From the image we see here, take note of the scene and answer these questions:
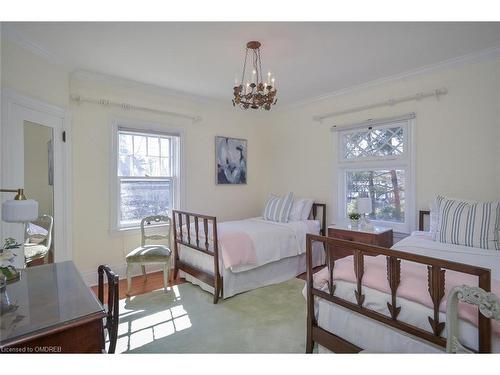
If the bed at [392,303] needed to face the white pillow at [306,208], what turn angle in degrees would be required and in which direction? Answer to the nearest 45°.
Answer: approximately 90° to its right

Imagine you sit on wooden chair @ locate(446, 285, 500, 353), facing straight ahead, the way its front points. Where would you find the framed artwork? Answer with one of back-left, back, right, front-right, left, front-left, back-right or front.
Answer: right

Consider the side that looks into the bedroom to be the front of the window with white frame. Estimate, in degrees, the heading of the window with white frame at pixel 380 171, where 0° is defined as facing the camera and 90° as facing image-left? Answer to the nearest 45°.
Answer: approximately 45°

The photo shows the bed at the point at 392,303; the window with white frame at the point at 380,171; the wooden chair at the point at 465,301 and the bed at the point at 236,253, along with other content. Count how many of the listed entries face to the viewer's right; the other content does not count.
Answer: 0

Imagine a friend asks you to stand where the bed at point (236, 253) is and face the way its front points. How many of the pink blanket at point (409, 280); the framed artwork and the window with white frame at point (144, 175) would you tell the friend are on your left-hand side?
1

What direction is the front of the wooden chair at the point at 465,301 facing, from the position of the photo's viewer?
facing the viewer and to the left of the viewer

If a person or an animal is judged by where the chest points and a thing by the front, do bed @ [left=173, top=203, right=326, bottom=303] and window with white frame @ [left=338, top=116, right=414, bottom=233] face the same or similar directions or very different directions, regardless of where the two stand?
same or similar directions

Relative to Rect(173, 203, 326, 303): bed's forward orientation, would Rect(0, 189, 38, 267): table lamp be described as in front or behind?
in front

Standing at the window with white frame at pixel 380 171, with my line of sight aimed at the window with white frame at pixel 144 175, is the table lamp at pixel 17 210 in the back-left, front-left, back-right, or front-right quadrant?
front-left

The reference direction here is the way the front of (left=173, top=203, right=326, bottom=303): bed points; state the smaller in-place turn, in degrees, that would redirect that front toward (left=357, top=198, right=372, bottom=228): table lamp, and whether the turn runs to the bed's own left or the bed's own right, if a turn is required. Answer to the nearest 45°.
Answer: approximately 135° to the bed's own left

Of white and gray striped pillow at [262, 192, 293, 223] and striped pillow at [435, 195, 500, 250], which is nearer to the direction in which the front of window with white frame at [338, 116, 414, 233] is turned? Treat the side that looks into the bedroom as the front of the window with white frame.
the white and gray striped pillow

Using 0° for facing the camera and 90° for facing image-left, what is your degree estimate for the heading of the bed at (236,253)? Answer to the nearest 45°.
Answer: approximately 45°

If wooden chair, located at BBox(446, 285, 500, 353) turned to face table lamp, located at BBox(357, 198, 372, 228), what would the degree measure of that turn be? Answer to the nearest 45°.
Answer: approximately 90° to its right

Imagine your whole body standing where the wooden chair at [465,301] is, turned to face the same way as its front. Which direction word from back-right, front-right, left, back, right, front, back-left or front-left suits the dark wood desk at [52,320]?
front

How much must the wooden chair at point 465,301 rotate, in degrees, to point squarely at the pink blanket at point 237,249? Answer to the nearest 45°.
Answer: approximately 90° to its right
